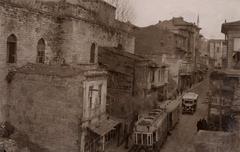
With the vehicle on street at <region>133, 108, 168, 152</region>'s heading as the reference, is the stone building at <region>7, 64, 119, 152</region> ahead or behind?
ahead

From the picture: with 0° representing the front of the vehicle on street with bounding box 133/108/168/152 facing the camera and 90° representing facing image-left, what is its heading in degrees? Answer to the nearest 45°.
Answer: approximately 45°

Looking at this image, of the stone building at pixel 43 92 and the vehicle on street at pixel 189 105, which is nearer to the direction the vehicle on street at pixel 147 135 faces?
the stone building

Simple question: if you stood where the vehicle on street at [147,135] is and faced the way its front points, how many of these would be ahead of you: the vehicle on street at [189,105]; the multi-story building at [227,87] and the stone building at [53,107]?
1

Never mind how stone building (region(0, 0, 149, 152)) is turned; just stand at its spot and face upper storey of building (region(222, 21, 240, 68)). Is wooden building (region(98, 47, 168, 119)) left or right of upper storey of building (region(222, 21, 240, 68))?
left

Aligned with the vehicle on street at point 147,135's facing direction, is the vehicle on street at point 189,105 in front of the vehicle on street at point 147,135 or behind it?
behind

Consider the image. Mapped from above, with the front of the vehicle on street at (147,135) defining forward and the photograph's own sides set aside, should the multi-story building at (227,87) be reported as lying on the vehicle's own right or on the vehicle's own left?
on the vehicle's own left
